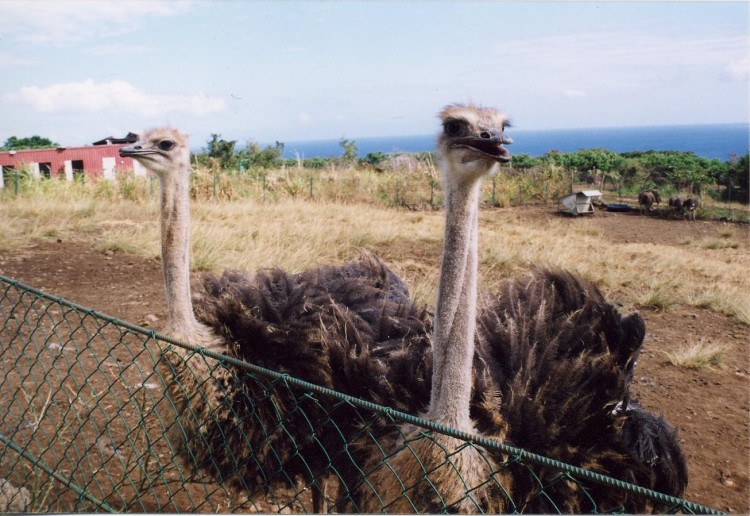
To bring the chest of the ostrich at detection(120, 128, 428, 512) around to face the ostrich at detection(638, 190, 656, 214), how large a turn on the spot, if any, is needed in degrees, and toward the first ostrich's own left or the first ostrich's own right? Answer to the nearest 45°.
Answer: approximately 135° to the first ostrich's own right

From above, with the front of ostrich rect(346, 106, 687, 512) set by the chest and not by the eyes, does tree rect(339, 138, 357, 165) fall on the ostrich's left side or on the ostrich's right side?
on the ostrich's right side

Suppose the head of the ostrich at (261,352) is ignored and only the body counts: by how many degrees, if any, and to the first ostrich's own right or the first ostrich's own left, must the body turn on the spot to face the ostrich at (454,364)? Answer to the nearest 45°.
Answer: approximately 135° to the first ostrich's own left

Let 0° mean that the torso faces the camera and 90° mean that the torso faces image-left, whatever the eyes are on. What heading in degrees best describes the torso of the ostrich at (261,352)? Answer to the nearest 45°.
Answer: approximately 90°

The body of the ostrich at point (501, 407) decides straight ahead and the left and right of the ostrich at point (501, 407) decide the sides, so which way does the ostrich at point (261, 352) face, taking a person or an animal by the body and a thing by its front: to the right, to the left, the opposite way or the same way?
the same way

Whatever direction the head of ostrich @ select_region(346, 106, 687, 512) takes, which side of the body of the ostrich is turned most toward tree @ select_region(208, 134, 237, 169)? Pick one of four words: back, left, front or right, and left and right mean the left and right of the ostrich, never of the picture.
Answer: right

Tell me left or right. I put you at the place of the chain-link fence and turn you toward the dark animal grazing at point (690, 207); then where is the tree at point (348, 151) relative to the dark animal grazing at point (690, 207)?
left

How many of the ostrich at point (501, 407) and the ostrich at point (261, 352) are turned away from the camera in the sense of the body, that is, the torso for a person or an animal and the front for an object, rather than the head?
0

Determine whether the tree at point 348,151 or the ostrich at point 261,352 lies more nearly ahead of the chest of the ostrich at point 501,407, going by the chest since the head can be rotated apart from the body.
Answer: the ostrich

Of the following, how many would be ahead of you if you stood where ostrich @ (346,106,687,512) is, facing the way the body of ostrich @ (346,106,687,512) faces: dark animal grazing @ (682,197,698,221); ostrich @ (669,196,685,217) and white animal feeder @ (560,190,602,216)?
0

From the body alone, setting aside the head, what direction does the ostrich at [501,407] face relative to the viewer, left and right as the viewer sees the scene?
facing the viewer and to the left of the viewer

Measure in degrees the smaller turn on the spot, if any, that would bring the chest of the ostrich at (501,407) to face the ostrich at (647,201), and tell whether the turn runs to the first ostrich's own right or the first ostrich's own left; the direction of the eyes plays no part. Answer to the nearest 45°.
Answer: approximately 135° to the first ostrich's own right
